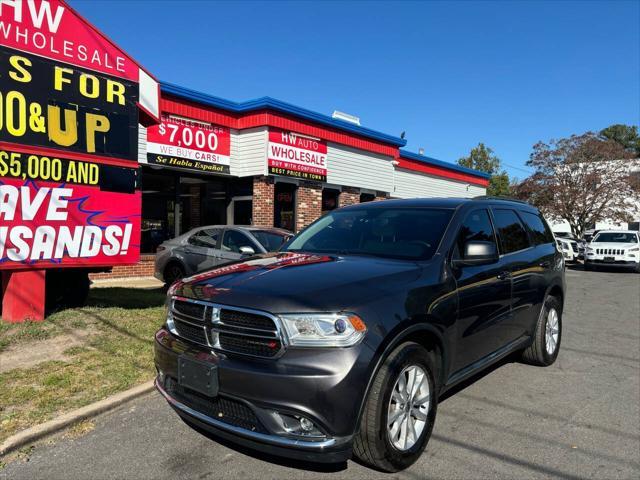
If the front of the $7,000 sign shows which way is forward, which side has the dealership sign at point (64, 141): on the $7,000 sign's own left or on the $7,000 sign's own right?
on the $7,000 sign's own right

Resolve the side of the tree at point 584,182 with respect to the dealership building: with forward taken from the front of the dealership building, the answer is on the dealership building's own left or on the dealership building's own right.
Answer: on the dealership building's own left

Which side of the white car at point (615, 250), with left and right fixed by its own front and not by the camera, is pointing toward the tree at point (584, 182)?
back
